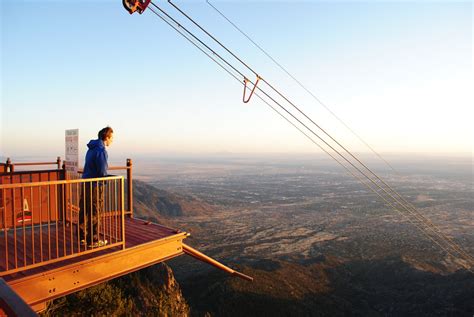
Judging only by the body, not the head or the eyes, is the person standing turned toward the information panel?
no

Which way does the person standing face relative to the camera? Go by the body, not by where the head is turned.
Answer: to the viewer's right

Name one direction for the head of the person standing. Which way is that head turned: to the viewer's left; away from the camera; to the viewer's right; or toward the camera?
to the viewer's right
